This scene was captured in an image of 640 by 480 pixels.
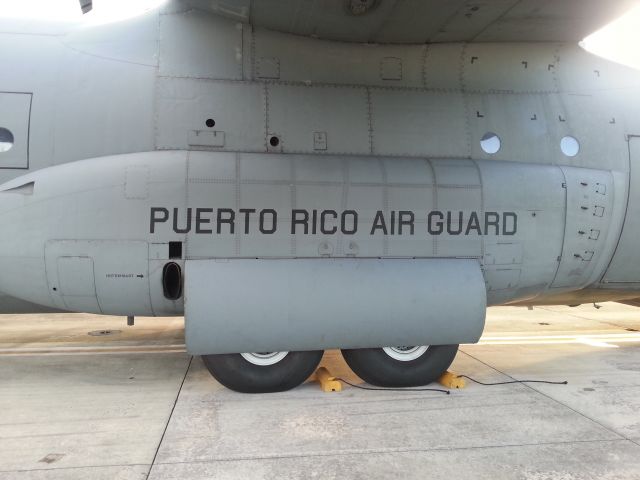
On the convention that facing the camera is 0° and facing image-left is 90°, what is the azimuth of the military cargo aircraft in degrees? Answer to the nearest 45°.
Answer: approximately 90°
